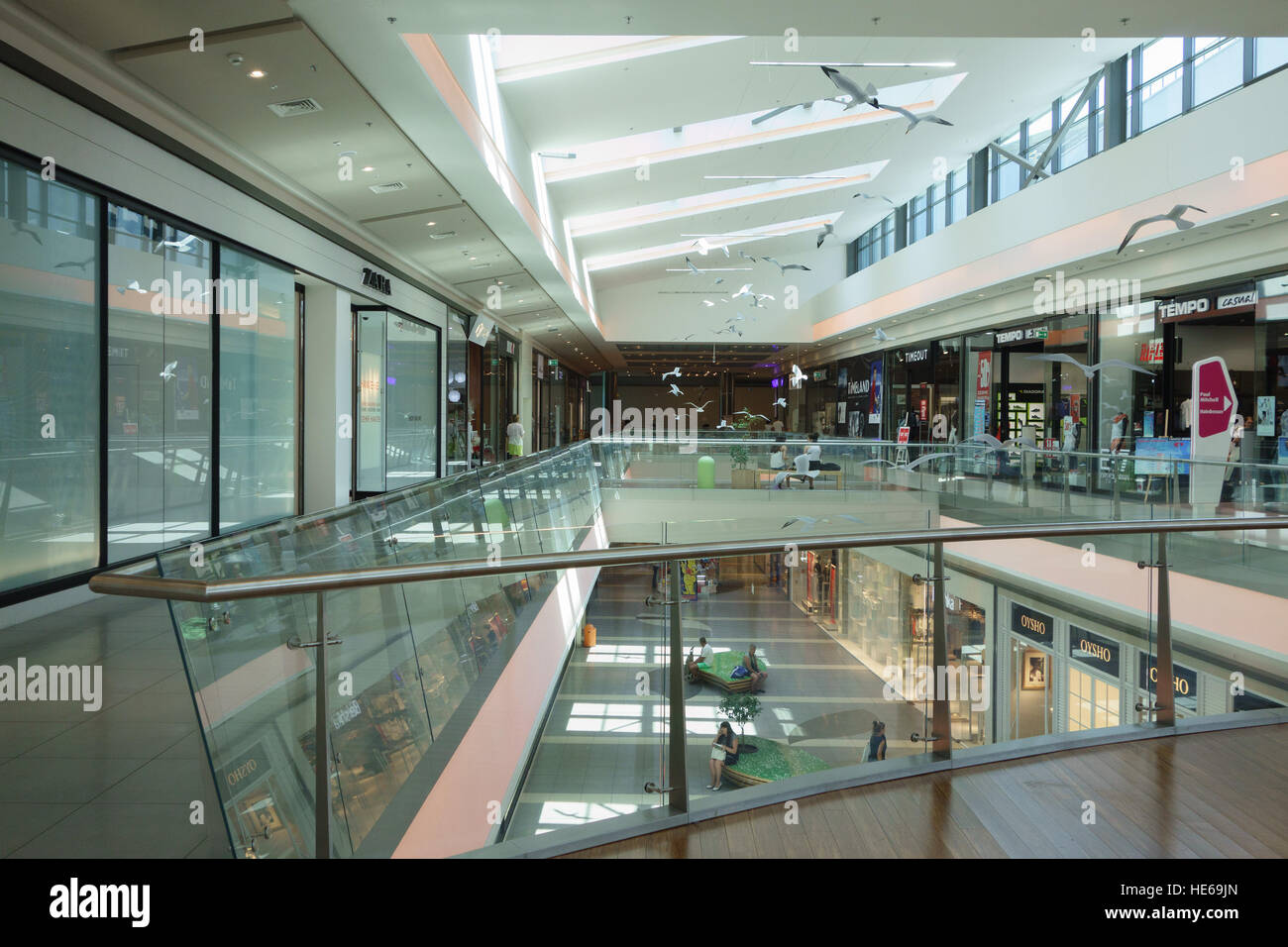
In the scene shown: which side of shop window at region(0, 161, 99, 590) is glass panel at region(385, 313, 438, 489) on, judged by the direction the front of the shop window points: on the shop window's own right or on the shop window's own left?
on the shop window's own left

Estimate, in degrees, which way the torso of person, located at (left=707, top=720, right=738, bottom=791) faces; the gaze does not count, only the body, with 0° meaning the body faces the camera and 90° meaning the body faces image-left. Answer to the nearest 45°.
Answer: approximately 45°

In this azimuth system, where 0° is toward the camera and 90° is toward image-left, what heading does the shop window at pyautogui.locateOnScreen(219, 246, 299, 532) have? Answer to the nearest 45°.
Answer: approximately 315°

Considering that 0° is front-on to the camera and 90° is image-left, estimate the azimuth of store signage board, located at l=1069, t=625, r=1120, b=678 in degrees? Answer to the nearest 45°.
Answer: approximately 45°

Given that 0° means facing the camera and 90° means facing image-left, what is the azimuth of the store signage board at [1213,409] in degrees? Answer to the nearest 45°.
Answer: approximately 0°

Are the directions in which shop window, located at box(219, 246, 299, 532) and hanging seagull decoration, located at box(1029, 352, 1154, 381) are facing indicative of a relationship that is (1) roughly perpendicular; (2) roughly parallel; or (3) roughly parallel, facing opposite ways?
roughly perpendicular
